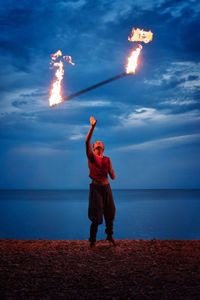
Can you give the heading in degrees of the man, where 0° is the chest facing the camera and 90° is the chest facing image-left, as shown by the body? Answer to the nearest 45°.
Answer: approximately 0°
